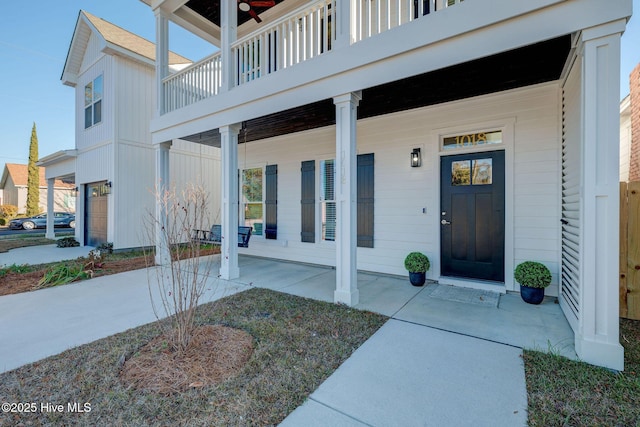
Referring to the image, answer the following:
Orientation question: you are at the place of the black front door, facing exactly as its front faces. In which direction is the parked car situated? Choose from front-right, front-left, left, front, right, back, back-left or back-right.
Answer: right

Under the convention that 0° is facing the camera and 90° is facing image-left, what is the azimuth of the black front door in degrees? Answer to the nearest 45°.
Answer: approximately 0°

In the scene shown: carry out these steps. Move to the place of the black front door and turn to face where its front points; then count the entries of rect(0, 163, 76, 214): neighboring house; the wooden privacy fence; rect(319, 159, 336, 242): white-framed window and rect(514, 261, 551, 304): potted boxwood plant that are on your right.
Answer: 2

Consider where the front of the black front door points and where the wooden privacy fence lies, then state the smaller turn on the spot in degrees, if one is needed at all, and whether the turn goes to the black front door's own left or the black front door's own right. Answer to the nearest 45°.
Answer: approximately 90° to the black front door's own left

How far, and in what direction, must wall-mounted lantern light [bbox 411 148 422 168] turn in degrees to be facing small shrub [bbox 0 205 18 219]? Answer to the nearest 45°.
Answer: approximately 45° to its right

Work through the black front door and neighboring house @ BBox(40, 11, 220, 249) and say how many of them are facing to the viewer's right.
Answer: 0

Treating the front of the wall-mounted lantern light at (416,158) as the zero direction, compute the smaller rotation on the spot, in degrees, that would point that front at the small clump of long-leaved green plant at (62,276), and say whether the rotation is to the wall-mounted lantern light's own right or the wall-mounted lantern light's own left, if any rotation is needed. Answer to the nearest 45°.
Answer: approximately 45° to the wall-mounted lantern light's own right

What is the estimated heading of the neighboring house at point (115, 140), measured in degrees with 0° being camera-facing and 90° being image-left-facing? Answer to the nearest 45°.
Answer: approximately 45°

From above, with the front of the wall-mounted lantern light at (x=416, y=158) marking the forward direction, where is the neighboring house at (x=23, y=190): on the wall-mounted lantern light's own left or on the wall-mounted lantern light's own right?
on the wall-mounted lantern light's own right

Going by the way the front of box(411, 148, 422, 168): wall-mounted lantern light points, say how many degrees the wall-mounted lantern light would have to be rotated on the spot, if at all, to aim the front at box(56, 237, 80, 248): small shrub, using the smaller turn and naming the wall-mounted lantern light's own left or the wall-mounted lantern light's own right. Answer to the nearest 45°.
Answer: approximately 45° to the wall-mounted lantern light's own right

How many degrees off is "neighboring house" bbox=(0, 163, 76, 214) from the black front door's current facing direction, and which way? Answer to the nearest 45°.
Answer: approximately 90° to its right

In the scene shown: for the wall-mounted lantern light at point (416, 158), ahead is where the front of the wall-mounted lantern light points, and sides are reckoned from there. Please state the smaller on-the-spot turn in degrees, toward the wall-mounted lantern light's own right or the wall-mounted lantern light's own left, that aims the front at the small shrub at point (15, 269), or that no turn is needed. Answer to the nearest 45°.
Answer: approximately 45° to the wall-mounted lantern light's own right

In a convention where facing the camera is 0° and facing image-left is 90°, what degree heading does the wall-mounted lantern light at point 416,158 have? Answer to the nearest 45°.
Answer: approximately 45°
